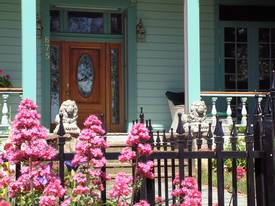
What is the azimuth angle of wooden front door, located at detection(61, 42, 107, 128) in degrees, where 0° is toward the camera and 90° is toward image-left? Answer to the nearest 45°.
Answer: approximately 0°

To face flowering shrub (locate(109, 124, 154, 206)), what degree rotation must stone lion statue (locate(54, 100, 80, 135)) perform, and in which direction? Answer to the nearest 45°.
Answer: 0° — it already faces it

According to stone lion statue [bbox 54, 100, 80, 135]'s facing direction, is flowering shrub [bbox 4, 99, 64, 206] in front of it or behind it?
in front

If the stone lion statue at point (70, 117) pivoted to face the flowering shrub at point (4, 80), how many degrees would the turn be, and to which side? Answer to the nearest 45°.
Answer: approximately 135° to its right

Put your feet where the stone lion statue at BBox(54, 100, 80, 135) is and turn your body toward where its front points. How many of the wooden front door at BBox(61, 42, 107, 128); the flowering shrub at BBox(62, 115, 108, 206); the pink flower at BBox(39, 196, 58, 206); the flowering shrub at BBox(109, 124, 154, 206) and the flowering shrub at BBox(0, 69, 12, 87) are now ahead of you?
3

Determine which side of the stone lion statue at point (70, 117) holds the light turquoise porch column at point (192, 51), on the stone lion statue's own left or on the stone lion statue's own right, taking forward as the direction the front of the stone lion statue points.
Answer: on the stone lion statue's own left

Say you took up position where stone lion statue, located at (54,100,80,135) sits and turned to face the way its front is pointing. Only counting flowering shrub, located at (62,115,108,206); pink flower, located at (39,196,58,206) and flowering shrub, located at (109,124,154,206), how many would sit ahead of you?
3

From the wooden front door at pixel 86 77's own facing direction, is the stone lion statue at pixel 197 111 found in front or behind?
in front

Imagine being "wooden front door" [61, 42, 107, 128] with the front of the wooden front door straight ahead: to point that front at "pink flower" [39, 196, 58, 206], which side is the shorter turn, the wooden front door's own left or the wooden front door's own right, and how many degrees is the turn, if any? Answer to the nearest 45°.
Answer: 0° — it already faces it

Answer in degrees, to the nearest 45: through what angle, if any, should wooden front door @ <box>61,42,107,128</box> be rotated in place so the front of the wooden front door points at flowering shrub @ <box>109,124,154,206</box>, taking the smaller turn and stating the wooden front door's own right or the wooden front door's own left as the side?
0° — it already faces it

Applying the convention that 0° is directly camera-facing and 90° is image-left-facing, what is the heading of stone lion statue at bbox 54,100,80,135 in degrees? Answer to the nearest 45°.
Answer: approximately 0°

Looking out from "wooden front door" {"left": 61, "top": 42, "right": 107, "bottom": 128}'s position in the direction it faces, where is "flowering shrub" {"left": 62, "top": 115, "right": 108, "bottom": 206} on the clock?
The flowering shrub is roughly at 12 o'clock from the wooden front door.
